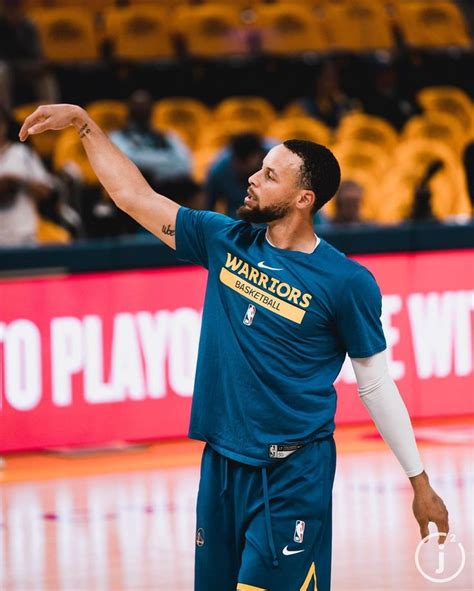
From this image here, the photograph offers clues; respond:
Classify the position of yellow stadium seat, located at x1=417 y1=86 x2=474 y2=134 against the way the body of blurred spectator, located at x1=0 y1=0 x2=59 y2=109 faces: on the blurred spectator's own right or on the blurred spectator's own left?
on the blurred spectator's own left

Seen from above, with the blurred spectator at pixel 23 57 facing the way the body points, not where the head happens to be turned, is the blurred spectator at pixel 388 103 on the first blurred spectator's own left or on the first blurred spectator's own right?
on the first blurred spectator's own left

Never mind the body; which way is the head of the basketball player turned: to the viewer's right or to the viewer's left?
to the viewer's left

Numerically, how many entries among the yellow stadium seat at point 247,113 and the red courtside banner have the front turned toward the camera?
2

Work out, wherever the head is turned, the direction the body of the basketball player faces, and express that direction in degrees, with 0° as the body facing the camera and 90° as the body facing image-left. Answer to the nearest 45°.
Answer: approximately 45°

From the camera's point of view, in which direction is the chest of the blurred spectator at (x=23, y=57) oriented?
toward the camera

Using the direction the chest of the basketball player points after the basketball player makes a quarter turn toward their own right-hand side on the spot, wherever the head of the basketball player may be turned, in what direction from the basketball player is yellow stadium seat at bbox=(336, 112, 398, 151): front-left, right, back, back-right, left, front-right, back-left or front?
front-right

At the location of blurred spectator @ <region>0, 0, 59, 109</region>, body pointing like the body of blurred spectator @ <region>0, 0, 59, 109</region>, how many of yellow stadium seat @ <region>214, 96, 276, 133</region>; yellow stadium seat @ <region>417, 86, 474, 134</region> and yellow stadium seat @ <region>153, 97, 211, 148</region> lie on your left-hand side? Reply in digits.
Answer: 3

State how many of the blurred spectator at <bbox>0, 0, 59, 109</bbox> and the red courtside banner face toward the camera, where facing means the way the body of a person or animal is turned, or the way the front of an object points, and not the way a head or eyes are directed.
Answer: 2

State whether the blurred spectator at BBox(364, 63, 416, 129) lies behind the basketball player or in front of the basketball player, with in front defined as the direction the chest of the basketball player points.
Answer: behind

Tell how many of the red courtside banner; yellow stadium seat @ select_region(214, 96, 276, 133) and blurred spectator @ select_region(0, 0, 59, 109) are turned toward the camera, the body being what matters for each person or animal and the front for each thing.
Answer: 3
